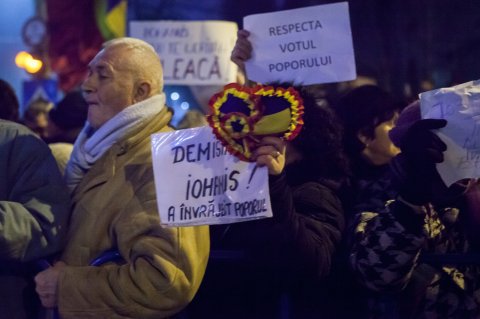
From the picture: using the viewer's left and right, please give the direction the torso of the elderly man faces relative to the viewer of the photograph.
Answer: facing to the left of the viewer

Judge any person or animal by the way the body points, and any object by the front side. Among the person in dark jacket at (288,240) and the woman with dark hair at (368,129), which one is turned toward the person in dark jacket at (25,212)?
the person in dark jacket at (288,240)
